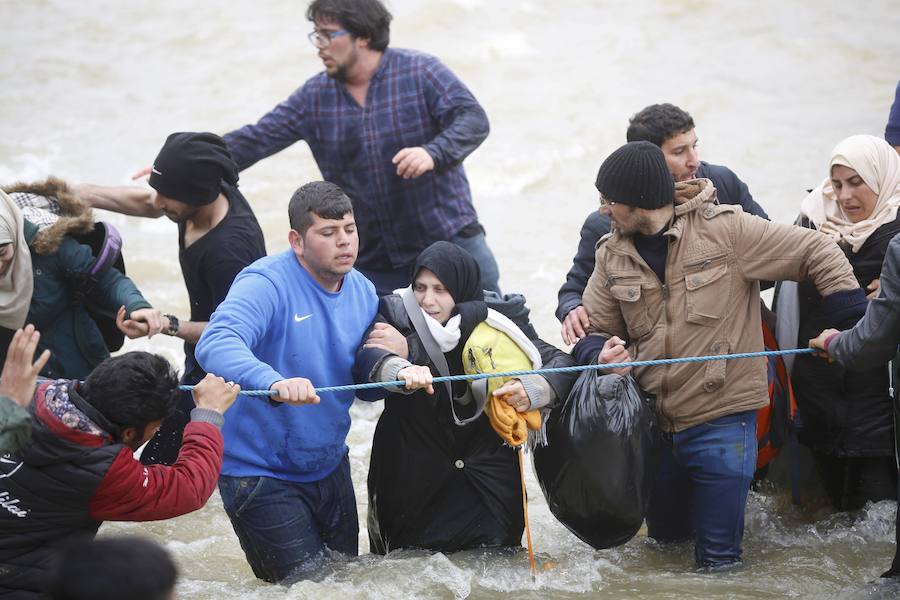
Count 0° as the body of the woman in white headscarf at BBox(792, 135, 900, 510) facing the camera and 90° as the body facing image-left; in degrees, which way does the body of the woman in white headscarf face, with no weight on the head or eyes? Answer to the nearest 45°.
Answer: approximately 45°

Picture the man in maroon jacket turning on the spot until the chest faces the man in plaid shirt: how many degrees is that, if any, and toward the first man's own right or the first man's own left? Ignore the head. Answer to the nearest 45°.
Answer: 0° — they already face them

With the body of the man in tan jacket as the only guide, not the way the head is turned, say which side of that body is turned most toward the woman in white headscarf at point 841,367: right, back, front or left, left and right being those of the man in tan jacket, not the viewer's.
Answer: back

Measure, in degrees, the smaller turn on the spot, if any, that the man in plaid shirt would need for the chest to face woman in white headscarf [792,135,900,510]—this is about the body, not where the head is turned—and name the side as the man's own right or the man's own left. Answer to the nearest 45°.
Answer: approximately 90° to the man's own left

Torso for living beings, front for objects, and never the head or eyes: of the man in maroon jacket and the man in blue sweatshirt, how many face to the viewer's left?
0

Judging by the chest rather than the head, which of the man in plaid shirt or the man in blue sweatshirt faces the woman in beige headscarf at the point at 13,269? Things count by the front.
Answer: the man in plaid shirt

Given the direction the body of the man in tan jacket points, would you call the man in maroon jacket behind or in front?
in front

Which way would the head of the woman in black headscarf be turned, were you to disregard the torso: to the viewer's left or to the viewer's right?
to the viewer's left

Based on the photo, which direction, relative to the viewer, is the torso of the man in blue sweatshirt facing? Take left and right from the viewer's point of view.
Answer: facing the viewer and to the right of the viewer

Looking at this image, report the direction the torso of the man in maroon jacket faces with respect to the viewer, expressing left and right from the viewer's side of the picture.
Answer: facing away from the viewer and to the right of the viewer

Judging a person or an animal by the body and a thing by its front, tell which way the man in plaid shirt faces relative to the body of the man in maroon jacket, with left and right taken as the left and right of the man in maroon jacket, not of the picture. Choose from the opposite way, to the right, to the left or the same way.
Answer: the opposite way

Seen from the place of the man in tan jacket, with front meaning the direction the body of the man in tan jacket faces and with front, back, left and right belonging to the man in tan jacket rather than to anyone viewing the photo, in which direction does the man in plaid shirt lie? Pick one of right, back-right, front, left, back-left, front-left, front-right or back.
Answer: right
